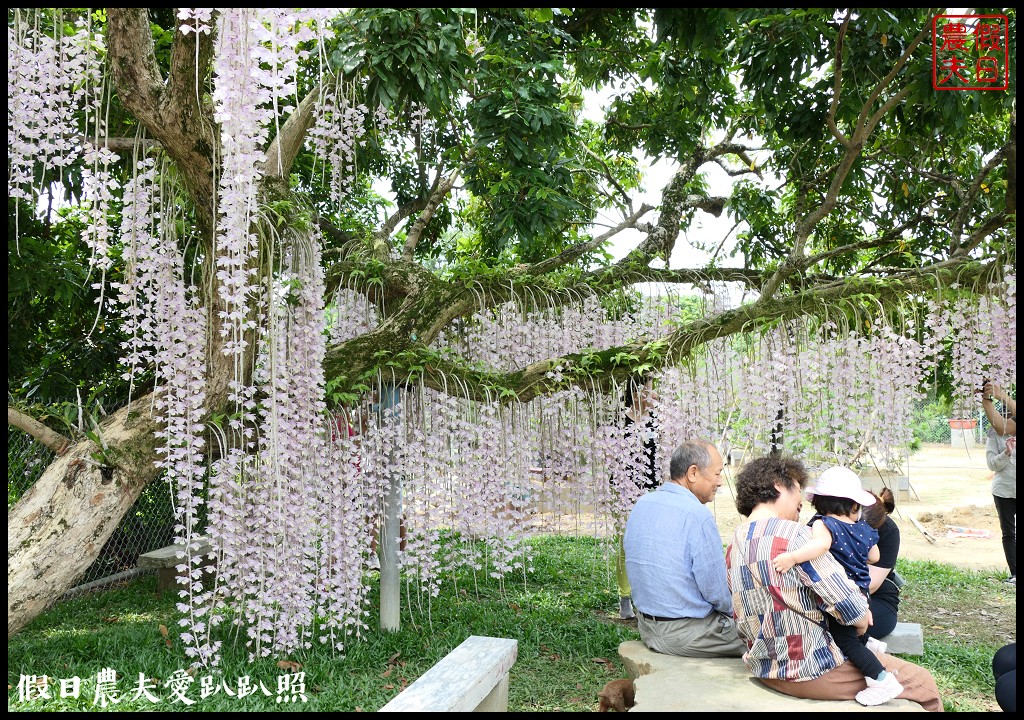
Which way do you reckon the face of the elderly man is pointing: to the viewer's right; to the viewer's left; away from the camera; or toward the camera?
to the viewer's right

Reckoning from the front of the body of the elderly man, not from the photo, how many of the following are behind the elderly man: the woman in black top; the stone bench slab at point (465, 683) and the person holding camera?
1

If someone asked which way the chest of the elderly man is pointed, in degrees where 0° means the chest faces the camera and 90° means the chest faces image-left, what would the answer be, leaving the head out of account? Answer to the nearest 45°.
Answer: approximately 225°

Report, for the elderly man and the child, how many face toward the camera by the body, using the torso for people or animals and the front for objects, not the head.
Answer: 0

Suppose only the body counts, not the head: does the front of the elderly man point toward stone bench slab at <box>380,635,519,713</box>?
no

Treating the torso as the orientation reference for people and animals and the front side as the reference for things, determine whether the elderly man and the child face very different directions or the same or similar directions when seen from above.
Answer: same or similar directions

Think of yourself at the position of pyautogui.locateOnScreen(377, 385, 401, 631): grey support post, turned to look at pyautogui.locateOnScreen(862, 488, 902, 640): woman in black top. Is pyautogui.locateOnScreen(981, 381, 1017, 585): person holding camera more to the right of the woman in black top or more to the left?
left

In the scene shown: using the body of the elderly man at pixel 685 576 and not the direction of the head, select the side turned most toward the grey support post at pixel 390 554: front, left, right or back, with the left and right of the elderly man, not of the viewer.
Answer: left
